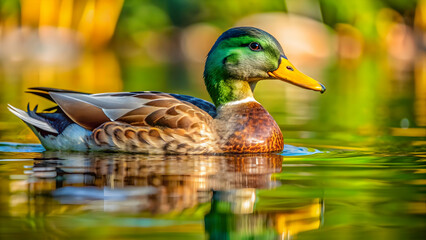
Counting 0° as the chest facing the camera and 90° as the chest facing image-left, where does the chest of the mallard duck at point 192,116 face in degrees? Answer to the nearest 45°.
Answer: approximately 270°
